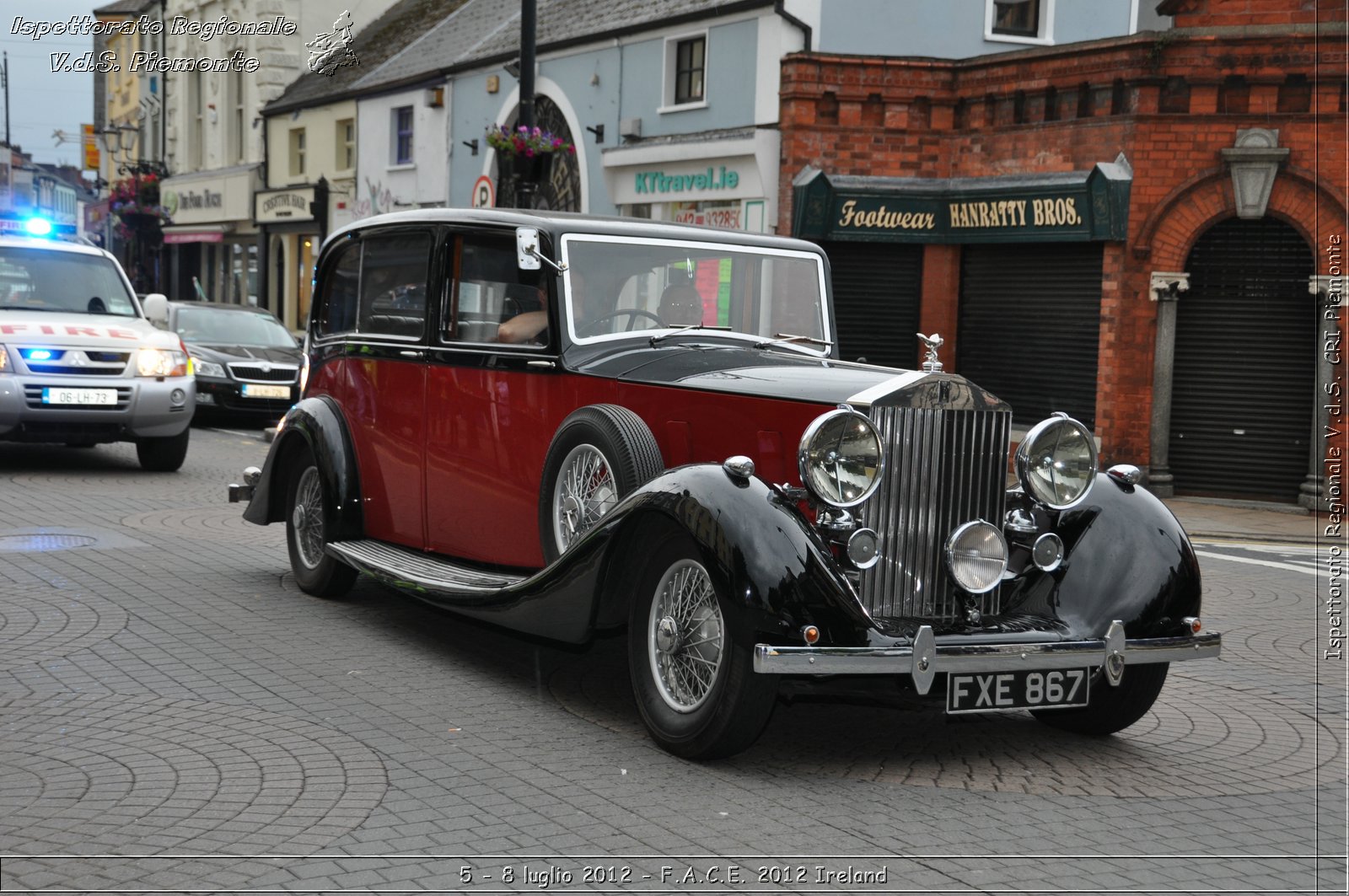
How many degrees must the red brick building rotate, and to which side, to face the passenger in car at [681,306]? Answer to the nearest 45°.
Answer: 0° — it already faces them

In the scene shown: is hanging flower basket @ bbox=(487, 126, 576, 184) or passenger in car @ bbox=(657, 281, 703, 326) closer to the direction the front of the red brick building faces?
the passenger in car

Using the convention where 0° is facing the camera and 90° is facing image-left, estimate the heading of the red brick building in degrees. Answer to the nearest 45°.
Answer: approximately 0°

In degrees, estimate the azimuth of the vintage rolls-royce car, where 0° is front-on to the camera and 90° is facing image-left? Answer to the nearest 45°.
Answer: approximately 315°

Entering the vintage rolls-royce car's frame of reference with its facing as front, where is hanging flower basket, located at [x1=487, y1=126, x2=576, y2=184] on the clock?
The hanging flower basket is roughly at 7 o'clock from the vintage rolls-royce car.
